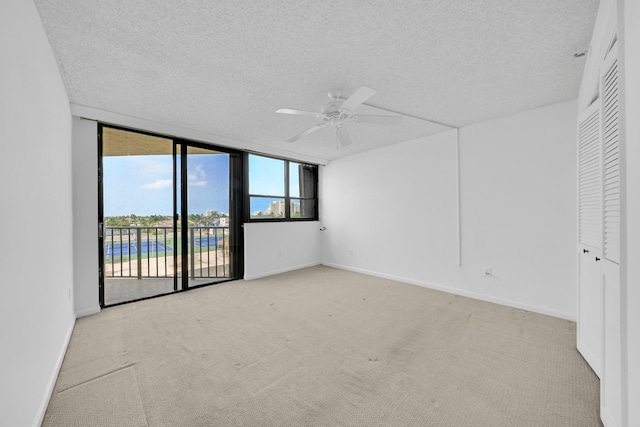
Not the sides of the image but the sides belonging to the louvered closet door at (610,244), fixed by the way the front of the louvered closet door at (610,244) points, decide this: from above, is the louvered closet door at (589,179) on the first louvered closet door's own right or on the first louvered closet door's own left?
on the first louvered closet door's own right

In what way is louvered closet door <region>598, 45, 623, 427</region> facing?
to the viewer's left

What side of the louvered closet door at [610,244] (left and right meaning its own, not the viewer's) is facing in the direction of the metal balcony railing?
front

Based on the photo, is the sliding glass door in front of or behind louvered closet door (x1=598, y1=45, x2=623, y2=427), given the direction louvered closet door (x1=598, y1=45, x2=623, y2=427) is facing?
in front

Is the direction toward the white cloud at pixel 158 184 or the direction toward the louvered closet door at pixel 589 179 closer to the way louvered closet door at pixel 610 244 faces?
the white cloud
